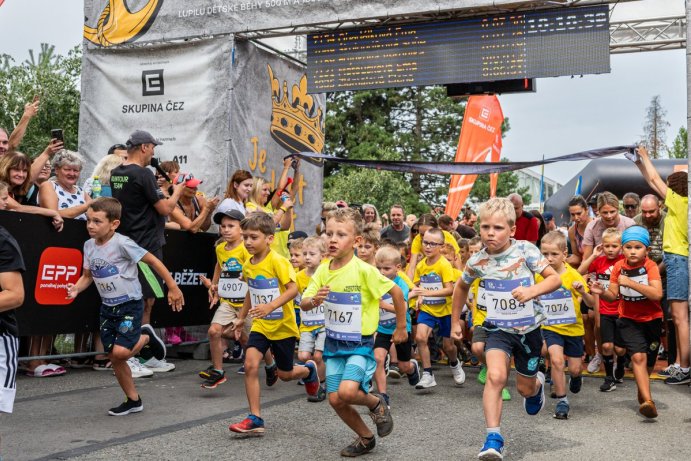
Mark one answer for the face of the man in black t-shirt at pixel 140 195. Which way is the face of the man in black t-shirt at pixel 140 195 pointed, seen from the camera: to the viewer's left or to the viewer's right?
to the viewer's right

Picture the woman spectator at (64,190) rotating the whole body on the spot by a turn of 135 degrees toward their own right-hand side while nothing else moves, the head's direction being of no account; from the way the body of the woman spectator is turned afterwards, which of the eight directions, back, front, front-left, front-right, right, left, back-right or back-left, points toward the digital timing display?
back

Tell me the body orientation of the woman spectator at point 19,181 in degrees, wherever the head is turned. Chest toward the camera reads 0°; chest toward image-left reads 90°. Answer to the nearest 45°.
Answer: approximately 315°

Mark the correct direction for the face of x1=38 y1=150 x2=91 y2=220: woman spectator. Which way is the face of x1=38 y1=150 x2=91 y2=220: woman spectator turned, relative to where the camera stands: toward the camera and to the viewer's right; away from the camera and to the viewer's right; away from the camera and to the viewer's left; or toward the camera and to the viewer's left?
toward the camera and to the viewer's right

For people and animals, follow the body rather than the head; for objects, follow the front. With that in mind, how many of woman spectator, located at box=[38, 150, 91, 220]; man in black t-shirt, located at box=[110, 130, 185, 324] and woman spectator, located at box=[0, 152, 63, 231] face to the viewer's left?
0

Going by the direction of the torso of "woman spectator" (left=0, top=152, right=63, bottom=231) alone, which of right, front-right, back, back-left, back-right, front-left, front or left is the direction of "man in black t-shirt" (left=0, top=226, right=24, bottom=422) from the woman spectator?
front-right

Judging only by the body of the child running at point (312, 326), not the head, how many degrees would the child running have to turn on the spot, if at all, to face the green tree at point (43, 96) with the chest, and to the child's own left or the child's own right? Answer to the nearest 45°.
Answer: approximately 90° to the child's own right

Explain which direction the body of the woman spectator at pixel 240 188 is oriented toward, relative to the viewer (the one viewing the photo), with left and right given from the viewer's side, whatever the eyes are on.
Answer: facing the viewer and to the right of the viewer

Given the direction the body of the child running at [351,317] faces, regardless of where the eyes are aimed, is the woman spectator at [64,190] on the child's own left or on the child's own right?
on the child's own right

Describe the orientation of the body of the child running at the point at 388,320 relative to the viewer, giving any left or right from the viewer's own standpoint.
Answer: facing the viewer and to the left of the viewer

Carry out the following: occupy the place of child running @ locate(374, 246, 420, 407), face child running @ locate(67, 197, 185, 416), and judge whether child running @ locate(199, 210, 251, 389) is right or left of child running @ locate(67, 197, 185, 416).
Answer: right

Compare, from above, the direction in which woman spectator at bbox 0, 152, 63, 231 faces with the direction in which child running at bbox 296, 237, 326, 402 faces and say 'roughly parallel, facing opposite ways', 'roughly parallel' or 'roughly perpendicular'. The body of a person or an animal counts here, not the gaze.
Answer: roughly perpendicular

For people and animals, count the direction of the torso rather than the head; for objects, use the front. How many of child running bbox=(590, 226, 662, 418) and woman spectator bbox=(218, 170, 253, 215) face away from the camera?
0

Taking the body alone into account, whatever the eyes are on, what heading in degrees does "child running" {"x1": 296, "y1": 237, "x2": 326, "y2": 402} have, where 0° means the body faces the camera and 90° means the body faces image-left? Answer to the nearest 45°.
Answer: approximately 45°

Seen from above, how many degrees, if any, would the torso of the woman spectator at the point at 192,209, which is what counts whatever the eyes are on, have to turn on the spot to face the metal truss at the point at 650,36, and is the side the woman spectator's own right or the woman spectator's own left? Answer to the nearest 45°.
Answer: approximately 45° to the woman spectator's own left
